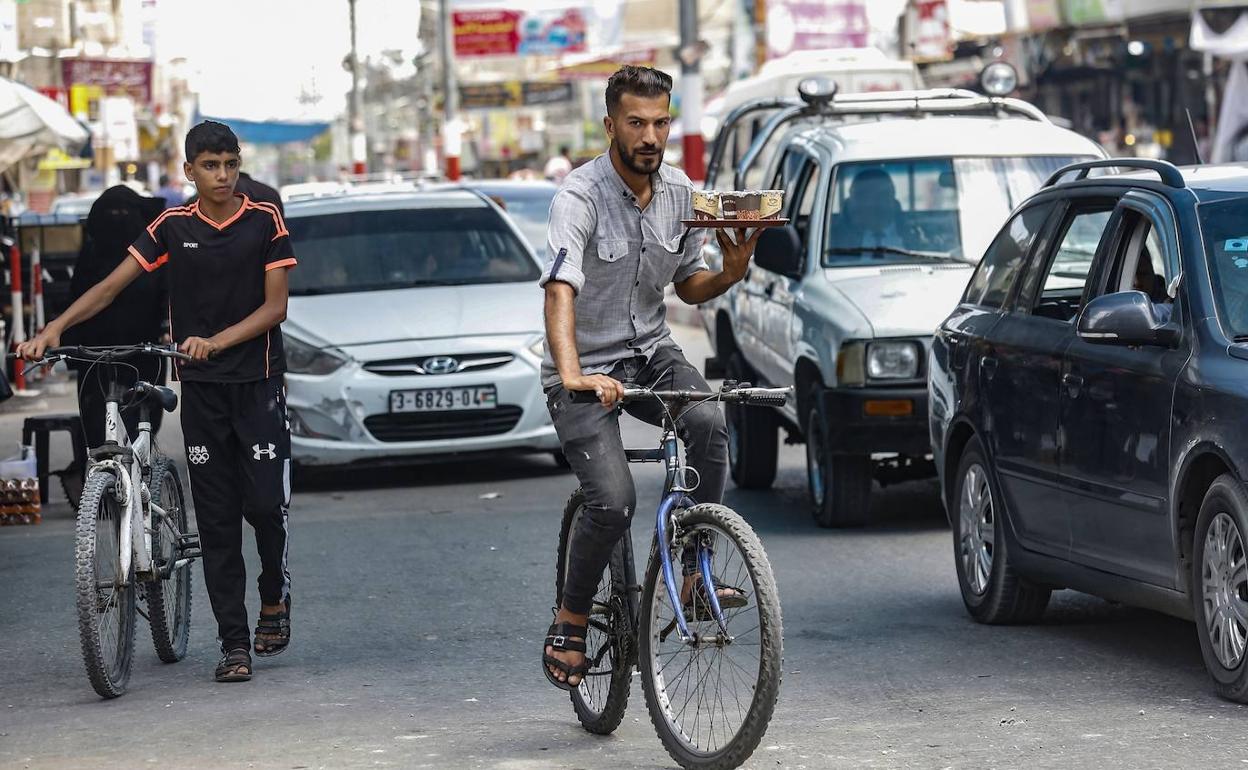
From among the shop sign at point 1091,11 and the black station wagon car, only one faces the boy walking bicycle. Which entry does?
the shop sign

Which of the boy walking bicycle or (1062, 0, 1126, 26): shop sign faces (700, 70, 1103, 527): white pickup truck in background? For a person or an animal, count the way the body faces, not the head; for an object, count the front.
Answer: the shop sign

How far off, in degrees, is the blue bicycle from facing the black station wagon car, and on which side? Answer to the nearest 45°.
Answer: approximately 90° to its left

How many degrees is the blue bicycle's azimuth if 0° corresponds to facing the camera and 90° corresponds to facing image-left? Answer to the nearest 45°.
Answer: approximately 315°

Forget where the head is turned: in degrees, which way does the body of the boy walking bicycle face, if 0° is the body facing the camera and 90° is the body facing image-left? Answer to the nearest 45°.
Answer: approximately 0°

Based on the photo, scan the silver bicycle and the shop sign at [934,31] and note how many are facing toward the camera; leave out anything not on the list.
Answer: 2

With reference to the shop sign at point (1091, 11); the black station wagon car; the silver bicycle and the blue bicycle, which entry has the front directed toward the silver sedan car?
the shop sign

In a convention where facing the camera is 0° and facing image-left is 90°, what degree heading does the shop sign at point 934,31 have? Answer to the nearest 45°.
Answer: approximately 0°

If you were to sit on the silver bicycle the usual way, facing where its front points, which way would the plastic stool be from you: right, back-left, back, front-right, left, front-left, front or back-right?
back
